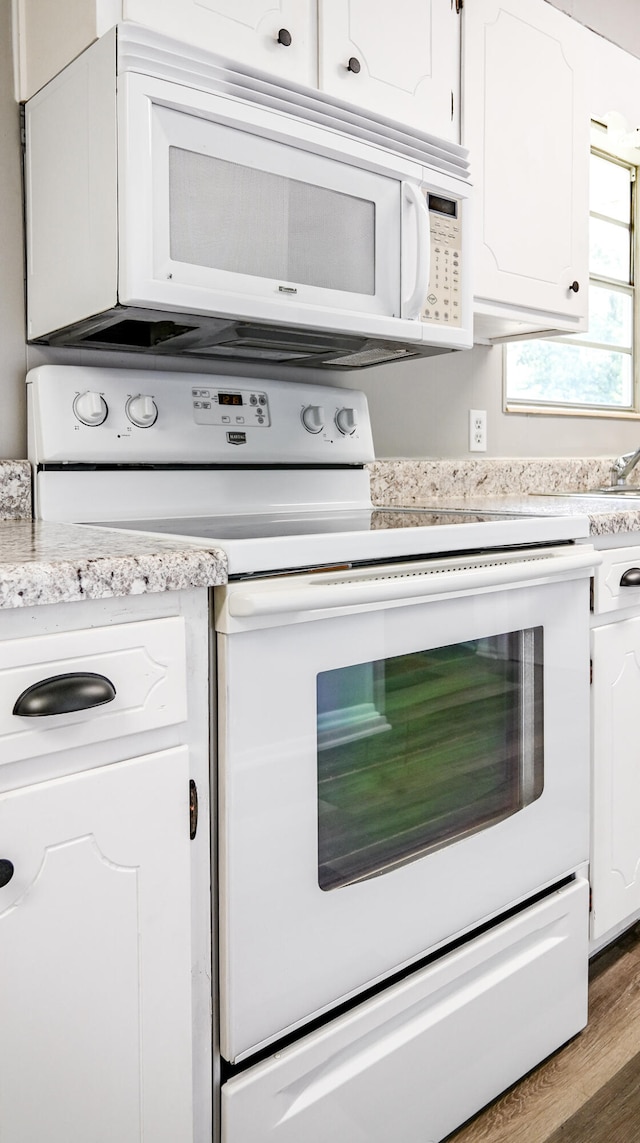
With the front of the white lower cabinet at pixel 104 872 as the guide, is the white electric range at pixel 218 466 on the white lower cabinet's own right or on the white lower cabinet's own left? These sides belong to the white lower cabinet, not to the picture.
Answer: on the white lower cabinet's own left

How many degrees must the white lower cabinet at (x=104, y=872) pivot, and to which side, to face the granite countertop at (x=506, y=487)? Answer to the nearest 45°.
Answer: approximately 90° to its left

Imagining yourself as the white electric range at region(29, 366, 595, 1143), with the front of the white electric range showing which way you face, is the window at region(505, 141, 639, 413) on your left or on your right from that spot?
on your left

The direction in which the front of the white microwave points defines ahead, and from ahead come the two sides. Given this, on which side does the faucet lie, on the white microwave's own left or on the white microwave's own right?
on the white microwave's own left

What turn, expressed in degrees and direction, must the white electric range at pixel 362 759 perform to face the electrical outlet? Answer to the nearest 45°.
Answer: approximately 135° to its left
